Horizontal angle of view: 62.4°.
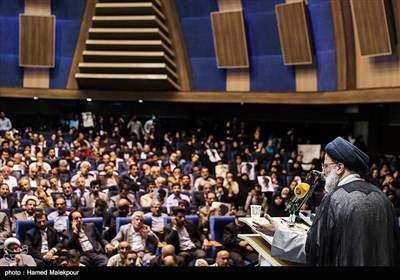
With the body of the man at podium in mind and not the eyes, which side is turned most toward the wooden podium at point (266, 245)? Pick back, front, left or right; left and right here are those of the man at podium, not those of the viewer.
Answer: front

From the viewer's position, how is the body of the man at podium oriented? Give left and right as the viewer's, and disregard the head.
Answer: facing away from the viewer and to the left of the viewer
